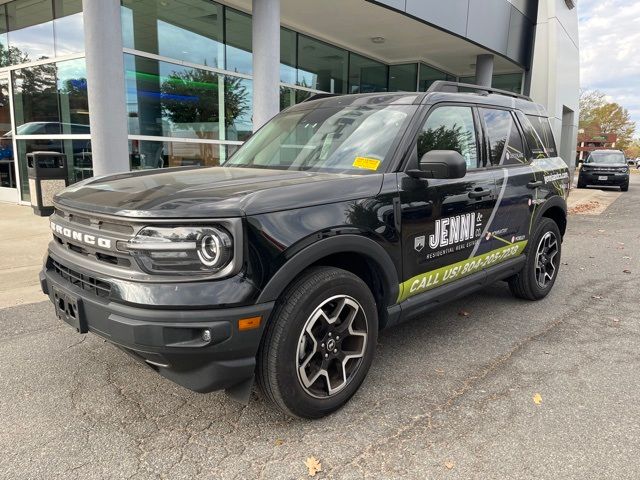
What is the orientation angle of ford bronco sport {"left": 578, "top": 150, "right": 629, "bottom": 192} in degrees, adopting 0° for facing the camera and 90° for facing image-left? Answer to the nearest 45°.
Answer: approximately 0°

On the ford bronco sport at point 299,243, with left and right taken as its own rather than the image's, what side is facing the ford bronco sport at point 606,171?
back

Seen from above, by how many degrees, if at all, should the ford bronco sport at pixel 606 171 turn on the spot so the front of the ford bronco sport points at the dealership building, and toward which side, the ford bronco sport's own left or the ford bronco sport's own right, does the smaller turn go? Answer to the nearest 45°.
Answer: approximately 45° to the ford bronco sport's own right

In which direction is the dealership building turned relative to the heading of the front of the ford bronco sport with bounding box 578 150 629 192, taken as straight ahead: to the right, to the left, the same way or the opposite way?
to the left

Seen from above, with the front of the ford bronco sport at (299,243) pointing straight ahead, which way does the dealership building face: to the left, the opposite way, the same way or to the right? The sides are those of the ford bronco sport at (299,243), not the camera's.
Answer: to the left

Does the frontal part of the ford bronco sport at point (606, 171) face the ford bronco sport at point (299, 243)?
yes

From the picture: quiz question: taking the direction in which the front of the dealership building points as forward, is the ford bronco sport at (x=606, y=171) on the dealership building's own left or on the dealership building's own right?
on the dealership building's own left
